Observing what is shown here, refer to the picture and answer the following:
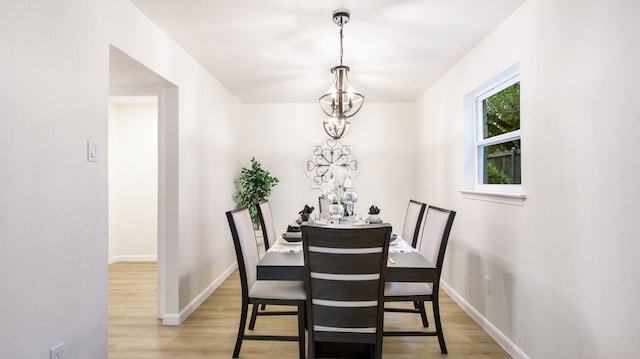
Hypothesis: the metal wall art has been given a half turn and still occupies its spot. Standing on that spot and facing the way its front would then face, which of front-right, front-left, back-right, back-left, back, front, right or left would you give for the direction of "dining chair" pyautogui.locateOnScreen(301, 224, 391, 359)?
back

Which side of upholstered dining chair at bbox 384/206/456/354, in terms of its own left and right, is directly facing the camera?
left

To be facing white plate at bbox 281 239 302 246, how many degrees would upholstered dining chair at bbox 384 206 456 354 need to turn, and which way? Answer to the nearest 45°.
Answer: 0° — it already faces it

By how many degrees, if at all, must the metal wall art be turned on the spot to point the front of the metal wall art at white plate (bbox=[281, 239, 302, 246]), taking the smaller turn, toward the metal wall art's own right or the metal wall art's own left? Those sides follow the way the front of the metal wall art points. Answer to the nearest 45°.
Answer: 0° — it already faces it

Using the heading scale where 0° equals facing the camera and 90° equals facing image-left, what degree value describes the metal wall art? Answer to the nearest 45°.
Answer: approximately 0°

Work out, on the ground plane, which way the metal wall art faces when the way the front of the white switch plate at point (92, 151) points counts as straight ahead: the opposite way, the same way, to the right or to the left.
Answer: to the right

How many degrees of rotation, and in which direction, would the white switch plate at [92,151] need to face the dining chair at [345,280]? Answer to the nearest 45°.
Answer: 0° — it already faces it

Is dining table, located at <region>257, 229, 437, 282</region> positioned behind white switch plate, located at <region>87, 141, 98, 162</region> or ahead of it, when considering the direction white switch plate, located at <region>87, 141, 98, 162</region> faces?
ahead

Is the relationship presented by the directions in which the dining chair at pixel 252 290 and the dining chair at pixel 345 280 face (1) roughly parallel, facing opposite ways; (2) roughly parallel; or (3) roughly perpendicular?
roughly perpendicular

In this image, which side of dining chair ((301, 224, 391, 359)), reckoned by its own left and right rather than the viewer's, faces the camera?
back

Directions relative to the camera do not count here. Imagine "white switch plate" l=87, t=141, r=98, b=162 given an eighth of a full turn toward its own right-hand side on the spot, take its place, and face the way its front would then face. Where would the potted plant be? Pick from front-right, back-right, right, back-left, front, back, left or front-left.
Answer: back-left

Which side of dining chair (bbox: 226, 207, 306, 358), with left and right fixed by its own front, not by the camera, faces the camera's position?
right

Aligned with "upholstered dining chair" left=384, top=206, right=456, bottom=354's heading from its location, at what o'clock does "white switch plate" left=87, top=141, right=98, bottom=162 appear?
The white switch plate is roughly at 11 o'clock from the upholstered dining chair.

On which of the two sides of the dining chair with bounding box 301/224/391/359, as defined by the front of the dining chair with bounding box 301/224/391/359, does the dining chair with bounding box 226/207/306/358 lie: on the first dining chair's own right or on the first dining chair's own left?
on the first dining chair's own left

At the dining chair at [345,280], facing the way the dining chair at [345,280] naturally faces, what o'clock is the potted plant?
The potted plant is roughly at 11 o'clock from the dining chair.

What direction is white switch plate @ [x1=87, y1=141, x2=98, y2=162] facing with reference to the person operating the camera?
facing the viewer and to the right of the viewer
